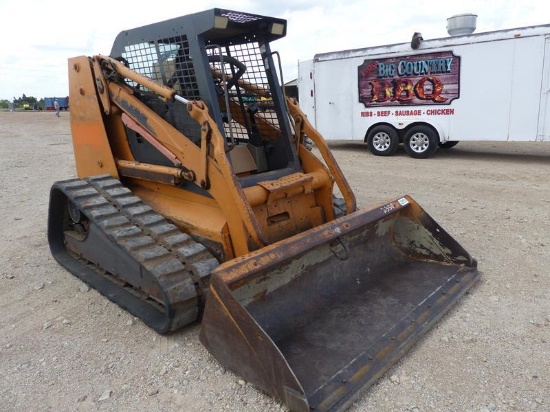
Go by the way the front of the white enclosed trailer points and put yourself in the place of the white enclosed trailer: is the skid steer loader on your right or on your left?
on your right

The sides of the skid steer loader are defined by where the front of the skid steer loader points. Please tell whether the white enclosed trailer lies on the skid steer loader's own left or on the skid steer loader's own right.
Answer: on the skid steer loader's own left

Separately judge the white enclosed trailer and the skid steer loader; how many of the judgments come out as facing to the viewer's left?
0

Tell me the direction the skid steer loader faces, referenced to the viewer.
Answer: facing the viewer and to the right of the viewer

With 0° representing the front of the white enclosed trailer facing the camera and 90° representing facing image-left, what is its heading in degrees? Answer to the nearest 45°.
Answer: approximately 270°

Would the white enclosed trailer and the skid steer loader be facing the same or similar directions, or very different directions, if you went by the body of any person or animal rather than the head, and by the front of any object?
same or similar directions
